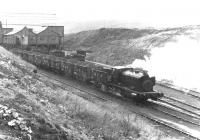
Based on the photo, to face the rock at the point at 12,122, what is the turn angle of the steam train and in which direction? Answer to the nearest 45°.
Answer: approximately 45° to its right

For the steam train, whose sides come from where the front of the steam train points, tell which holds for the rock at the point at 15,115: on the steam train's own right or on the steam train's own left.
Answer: on the steam train's own right

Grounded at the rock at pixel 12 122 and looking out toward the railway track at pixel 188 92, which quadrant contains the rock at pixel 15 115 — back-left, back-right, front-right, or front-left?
front-left

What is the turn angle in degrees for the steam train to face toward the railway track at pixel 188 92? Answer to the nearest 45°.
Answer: approximately 45° to its left

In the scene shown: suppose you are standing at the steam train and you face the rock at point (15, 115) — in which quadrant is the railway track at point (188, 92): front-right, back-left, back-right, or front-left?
back-left

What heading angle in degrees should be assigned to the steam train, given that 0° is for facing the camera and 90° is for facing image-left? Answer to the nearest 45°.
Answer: approximately 315°

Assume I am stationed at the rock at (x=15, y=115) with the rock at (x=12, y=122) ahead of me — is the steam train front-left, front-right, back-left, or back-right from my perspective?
back-left
